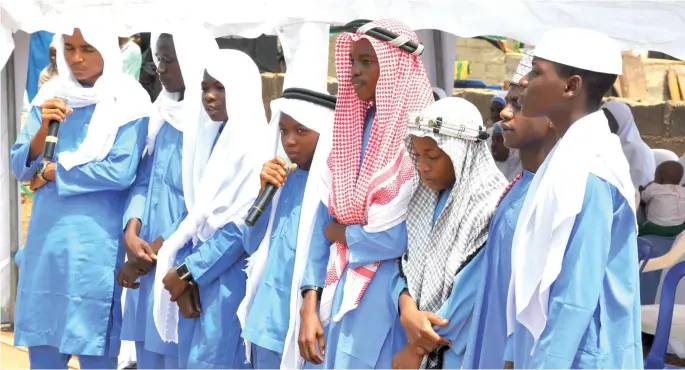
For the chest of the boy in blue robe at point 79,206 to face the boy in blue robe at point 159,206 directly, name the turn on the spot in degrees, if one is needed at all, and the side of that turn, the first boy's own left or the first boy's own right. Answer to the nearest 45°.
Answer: approximately 90° to the first boy's own left

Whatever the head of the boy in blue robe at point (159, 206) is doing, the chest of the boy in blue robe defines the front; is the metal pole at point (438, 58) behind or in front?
behind

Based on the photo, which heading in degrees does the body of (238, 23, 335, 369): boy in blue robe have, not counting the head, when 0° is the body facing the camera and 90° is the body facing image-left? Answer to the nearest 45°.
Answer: approximately 45°

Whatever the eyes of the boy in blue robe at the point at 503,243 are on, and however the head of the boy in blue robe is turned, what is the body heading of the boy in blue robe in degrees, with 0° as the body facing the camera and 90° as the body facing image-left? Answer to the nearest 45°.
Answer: approximately 90°

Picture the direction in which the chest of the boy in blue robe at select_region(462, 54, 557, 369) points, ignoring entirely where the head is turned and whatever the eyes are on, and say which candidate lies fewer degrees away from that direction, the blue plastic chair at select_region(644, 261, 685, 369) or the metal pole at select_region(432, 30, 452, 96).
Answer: the metal pole

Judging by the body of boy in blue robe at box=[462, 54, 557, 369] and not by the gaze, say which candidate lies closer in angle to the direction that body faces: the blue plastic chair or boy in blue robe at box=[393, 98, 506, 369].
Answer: the boy in blue robe

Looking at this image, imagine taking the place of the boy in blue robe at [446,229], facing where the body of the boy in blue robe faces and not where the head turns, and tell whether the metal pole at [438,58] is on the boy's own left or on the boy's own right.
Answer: on the boy's own right
